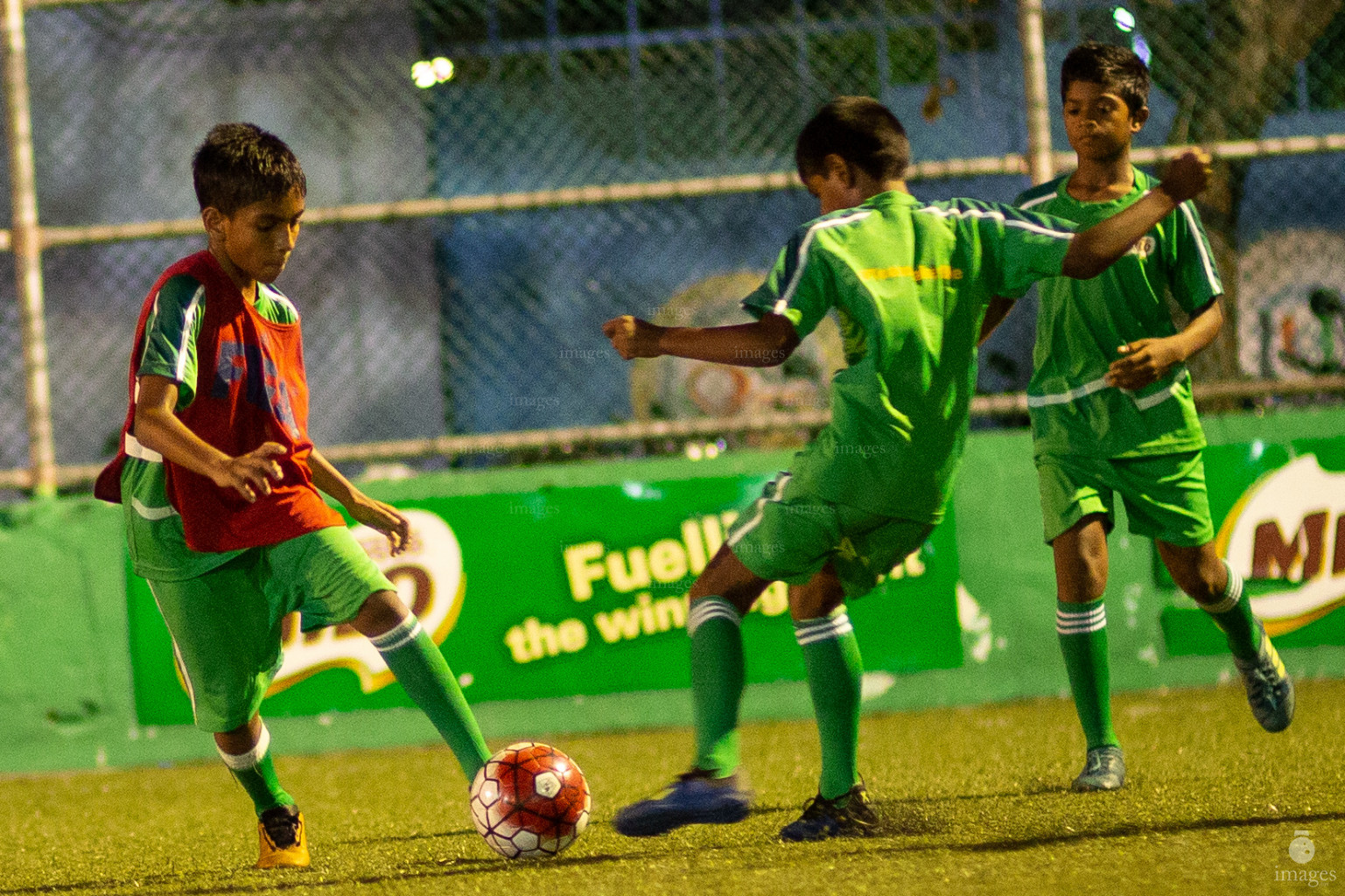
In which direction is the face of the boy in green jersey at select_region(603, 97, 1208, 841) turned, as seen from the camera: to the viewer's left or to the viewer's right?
to the viewer's left

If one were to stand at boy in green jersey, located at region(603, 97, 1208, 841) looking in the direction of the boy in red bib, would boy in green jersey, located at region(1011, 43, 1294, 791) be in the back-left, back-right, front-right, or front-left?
back-right

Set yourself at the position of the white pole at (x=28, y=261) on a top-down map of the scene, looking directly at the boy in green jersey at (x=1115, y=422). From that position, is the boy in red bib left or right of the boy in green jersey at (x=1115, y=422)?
right

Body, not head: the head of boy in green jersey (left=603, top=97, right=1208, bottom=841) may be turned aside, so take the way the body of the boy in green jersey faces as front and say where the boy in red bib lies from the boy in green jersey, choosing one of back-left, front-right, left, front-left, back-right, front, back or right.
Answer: front-left

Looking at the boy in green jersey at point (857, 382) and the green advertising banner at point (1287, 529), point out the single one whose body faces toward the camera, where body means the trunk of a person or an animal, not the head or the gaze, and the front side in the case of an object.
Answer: the green advertising banner

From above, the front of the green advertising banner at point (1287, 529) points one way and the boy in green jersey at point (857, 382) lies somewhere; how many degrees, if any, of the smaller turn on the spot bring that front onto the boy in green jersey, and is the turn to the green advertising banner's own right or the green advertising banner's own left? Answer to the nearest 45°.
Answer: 0° — it already faces them

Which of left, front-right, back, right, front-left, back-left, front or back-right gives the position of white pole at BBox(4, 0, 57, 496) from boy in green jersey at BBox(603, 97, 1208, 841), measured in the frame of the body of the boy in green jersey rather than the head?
front

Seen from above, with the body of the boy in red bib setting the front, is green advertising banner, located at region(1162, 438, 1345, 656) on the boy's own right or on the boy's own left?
on the boy's own left

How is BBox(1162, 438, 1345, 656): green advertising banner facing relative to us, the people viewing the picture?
facing the viewer

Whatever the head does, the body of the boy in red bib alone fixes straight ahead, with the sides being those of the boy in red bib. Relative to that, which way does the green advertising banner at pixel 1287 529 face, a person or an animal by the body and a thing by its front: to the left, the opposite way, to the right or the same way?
to the right

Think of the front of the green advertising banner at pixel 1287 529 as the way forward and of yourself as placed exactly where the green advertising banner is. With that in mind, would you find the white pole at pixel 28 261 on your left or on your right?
on your right

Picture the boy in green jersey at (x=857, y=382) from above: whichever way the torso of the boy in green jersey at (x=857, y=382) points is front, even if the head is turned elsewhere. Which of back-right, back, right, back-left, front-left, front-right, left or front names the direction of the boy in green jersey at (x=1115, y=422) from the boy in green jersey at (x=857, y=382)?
right

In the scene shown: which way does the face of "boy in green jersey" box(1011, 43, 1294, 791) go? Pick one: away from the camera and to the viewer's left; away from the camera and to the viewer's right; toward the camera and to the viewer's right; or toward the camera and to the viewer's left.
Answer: toward the camera and to the viewer's left

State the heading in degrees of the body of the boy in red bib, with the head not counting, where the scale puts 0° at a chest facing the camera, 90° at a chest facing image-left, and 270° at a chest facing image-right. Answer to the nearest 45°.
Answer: approximately 315°

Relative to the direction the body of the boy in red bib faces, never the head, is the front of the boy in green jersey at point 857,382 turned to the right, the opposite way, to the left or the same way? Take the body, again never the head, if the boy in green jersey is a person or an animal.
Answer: the opposite way

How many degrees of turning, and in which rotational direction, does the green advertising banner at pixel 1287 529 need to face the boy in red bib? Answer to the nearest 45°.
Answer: approximately 45° to its right

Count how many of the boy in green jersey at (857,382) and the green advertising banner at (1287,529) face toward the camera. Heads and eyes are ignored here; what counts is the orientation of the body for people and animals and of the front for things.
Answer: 1
